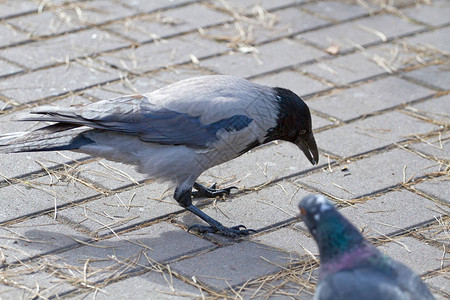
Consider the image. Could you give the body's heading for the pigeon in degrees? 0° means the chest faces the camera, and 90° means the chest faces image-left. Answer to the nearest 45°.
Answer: approximately 135°

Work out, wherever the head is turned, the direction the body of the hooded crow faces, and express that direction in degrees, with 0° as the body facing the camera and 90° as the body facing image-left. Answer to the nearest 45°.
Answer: approximately 270°

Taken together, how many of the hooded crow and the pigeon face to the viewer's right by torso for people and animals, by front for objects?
1

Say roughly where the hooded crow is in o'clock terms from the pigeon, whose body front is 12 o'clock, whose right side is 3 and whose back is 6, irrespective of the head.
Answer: The hooded crow is roughly at 12 o'clock from the pigeon.

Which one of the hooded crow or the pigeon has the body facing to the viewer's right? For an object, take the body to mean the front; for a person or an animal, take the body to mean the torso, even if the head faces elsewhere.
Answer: the hooded crow

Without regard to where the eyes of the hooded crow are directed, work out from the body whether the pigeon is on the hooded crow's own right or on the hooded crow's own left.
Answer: on the hooded crow's own right
